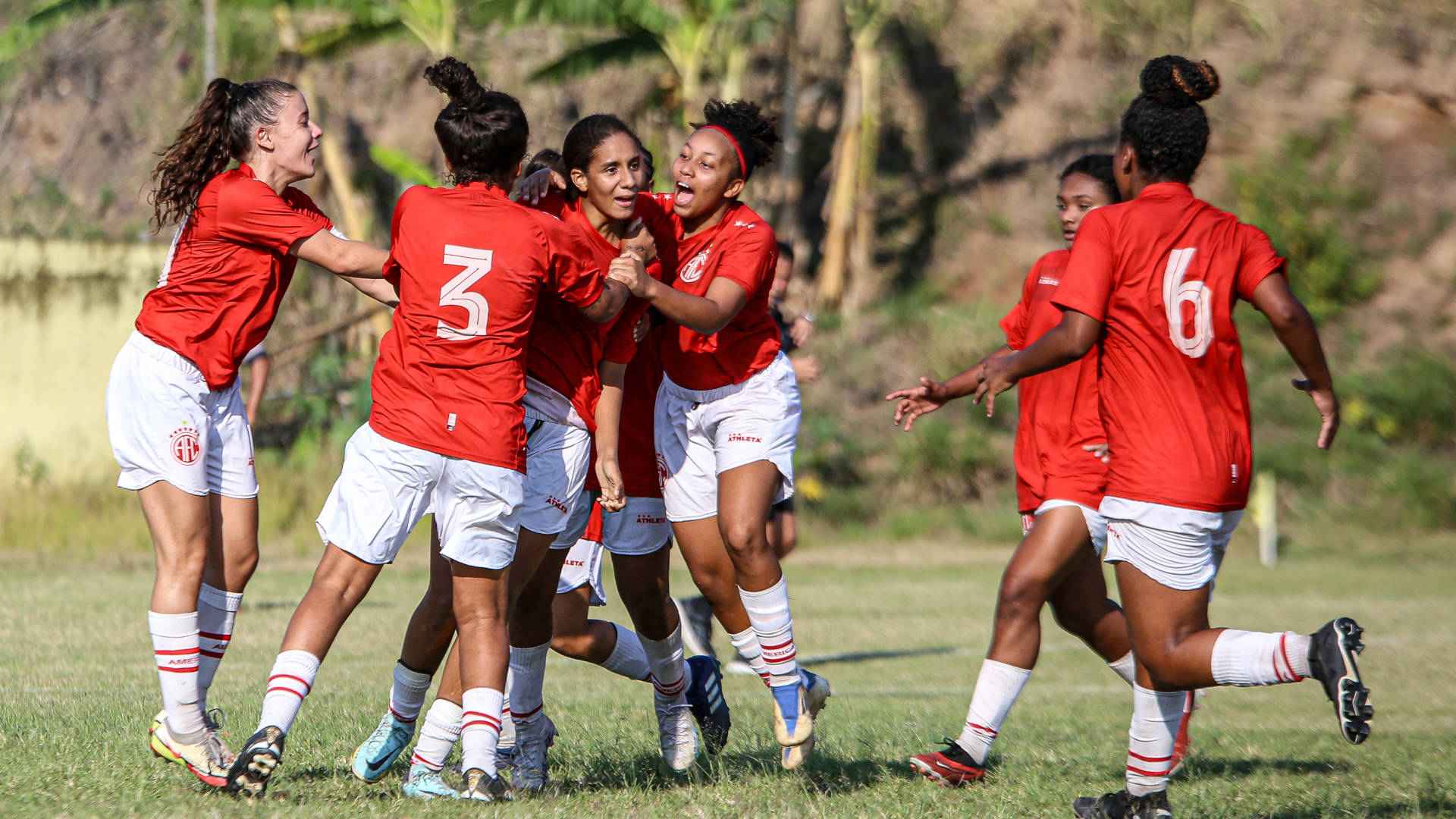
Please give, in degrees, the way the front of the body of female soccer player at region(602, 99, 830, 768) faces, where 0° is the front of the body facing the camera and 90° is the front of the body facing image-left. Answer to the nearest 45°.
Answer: approximately 45°

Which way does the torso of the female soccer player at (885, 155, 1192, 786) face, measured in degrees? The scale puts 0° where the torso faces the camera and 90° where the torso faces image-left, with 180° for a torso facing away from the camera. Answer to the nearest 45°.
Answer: approximately 45°

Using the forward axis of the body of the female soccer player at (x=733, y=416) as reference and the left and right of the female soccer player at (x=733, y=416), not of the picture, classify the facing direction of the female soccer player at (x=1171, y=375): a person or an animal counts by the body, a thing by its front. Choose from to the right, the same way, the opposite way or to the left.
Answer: to the right

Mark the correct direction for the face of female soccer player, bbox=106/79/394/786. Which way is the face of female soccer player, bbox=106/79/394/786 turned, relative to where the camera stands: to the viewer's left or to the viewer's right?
to the viewer's right

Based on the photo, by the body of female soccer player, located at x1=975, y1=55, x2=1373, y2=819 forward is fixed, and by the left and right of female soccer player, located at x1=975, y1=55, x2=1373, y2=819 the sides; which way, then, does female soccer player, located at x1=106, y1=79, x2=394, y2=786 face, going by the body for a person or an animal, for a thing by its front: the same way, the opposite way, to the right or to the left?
to the right

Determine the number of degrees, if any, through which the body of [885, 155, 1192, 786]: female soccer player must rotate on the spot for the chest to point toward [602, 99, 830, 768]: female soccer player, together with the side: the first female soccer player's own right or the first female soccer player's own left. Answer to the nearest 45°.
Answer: approximately 45° to the first female soccer player's own right

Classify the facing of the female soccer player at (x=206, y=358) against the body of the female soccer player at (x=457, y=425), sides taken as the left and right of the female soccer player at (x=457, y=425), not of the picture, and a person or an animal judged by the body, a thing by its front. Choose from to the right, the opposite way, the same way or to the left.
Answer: to the right

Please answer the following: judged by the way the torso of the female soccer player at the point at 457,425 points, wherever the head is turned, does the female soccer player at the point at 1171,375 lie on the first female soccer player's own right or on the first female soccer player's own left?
on the first female soccer player's own right

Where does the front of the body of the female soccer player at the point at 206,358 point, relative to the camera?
to the viewer's right

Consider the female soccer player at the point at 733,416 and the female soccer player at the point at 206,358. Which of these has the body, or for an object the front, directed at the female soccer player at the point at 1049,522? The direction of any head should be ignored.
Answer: the female soccer player at the point at 206,358

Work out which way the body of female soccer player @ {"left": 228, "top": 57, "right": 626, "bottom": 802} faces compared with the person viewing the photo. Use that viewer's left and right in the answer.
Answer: facing away from the viewer
